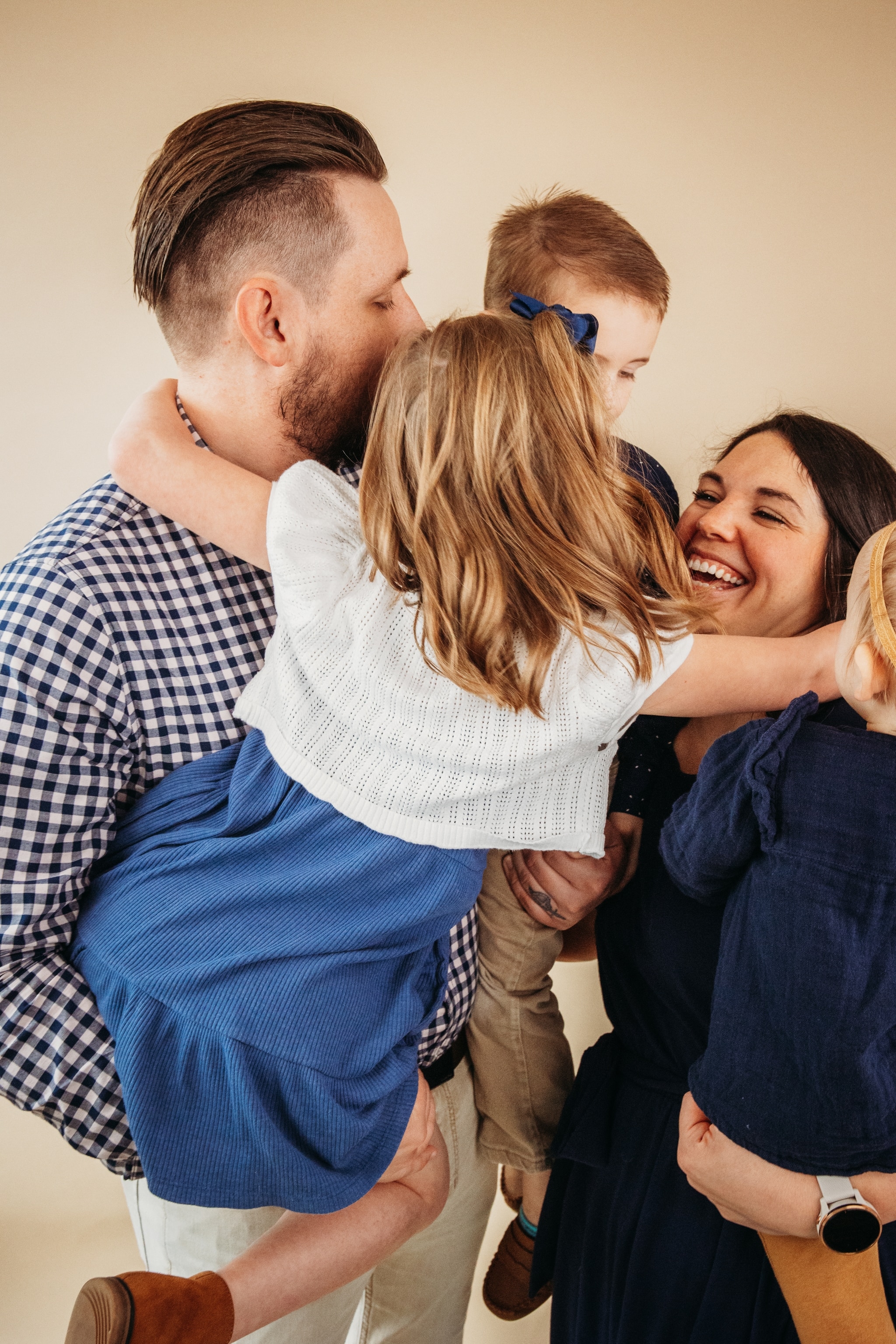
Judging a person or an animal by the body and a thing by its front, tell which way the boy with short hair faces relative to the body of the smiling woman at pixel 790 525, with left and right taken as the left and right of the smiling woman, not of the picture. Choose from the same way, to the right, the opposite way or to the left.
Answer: to the left

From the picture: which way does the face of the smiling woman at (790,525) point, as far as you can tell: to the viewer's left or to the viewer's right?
to the viewer's left

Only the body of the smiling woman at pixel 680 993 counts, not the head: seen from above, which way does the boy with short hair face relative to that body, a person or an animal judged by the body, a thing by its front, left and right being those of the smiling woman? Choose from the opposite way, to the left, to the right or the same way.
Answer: to the left

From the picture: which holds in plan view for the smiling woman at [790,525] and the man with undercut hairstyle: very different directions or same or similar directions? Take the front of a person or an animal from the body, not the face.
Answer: very different directions

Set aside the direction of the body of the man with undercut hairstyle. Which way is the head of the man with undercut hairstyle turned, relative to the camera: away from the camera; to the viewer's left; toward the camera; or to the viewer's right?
to the viewer's right

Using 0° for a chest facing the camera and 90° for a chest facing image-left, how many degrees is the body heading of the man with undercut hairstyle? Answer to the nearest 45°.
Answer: approximately 270°
